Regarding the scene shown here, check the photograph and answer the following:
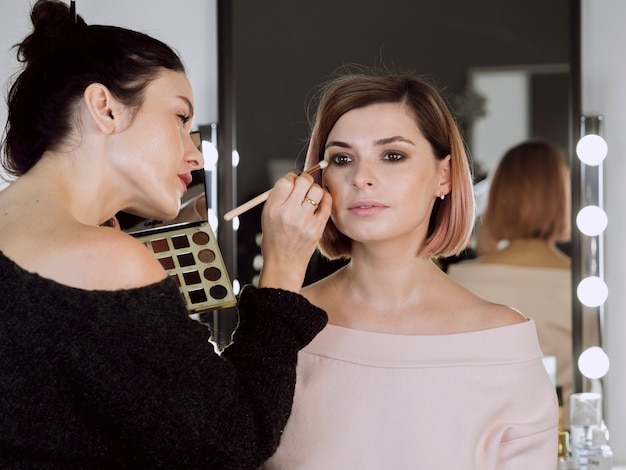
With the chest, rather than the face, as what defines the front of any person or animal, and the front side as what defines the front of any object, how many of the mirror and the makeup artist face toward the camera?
1

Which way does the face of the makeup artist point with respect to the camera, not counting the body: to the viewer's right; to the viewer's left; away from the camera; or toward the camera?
to the viewer's right

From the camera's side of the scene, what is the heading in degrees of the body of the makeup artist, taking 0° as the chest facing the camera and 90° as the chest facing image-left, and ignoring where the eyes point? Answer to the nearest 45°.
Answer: approximately 225°

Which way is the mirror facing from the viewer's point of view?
toward the camera

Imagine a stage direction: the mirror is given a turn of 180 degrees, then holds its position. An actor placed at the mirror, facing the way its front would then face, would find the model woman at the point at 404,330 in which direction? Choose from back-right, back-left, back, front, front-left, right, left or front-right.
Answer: back

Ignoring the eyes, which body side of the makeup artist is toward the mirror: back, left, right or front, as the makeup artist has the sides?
front

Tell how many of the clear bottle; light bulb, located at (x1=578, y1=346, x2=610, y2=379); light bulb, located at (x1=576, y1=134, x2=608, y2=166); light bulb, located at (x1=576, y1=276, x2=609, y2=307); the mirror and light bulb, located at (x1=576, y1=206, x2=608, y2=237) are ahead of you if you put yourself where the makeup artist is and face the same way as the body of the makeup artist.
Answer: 6

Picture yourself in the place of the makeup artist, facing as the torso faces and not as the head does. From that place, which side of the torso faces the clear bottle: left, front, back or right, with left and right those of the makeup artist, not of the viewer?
front

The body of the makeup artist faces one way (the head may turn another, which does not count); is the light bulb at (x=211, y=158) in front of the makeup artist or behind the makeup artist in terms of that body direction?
in front

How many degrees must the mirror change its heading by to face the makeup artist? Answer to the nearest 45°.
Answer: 0° — it already faces them
